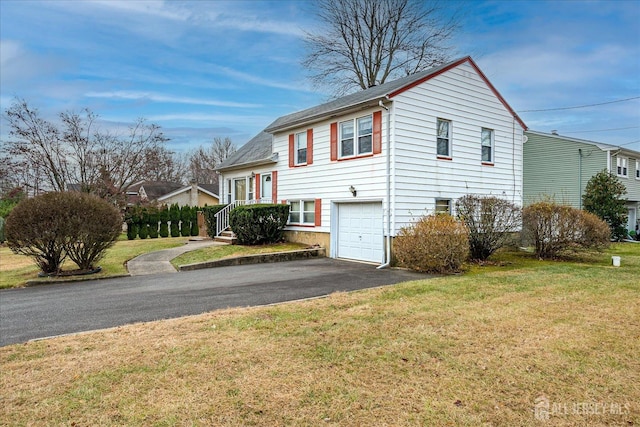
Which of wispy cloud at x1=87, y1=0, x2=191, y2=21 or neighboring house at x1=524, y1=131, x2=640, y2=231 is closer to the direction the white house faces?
the wispy cloud

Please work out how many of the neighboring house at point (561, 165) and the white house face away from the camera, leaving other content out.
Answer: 0

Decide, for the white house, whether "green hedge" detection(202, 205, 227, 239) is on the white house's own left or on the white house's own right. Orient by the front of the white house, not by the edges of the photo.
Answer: on the white house's own right

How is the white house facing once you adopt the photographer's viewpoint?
facing the viewer and to the left of the viewer

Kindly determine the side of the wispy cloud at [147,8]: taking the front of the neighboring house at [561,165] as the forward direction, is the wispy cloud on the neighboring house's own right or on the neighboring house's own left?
on the neighboring house's own right

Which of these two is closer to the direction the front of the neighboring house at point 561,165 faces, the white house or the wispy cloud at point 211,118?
the white house

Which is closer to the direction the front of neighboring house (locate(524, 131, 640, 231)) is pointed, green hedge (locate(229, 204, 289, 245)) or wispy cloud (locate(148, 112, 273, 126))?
the green hedge

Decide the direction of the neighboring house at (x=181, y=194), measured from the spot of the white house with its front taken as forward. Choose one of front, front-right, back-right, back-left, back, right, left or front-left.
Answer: right
